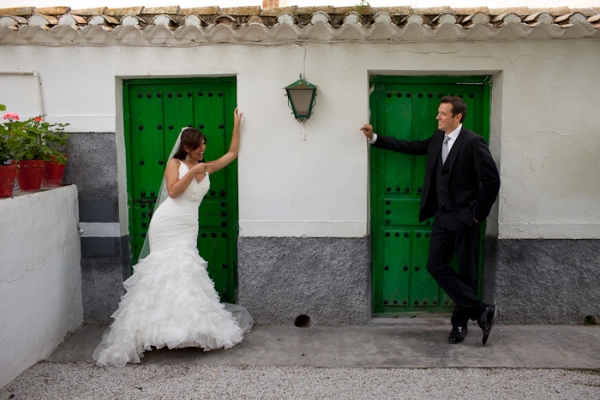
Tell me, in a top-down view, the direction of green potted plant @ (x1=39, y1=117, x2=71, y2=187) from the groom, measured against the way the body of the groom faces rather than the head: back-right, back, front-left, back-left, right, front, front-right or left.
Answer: front-right

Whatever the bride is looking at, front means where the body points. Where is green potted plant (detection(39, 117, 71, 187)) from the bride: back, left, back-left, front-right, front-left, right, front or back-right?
back

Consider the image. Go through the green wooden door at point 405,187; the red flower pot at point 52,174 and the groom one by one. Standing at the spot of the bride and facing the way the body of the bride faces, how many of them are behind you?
1

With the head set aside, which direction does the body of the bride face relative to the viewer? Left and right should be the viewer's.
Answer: facing the viewer and to the right of the viewer

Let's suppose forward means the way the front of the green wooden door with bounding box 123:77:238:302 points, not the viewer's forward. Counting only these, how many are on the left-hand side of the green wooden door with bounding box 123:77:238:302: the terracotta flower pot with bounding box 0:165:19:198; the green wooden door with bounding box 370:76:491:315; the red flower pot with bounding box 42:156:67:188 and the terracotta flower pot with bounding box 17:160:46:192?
1

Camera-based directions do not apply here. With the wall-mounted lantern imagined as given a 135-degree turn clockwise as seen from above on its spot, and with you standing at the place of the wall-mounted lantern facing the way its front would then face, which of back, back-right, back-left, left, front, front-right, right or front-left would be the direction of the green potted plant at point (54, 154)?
front-left

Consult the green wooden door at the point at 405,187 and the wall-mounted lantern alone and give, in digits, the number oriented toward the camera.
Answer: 2

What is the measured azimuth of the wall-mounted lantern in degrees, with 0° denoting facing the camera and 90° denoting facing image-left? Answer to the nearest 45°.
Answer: approximately 0°

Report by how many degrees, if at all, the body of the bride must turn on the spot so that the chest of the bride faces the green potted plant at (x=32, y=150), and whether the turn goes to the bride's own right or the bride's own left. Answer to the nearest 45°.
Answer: approximately 135° to the bride's own right

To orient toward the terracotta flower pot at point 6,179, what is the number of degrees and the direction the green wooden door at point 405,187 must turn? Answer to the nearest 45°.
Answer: approximately 45° to its right

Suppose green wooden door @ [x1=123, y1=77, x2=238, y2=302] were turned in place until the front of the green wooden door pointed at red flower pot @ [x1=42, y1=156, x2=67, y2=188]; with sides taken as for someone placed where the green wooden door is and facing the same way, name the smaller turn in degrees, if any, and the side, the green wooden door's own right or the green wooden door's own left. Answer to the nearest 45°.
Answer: approximately 90° to the green wooden door's own right
